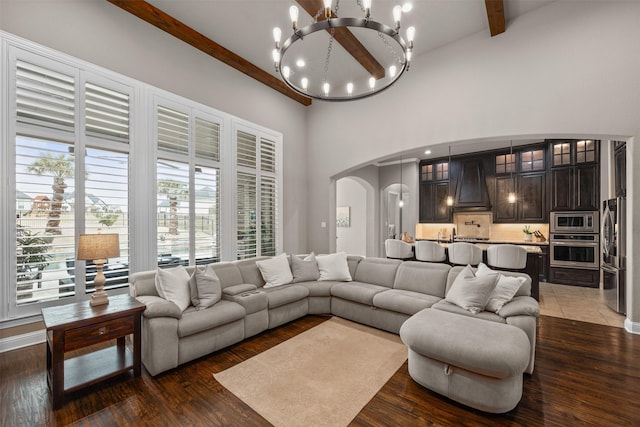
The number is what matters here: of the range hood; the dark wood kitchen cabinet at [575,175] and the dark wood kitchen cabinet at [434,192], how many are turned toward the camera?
3

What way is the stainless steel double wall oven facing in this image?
toward the camera

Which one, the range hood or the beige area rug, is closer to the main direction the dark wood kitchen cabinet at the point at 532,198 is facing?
the beige area rug

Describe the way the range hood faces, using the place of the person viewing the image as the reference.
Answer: facing the viewer

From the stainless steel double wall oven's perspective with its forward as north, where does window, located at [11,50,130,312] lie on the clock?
The window is roughly at 1 o'clock from the stainless steel double wall oven.

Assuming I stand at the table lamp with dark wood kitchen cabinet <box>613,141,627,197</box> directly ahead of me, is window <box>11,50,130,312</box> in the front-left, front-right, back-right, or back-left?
back-left

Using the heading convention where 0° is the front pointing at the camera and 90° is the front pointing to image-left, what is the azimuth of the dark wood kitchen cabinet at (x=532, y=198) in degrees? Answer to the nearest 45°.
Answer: approximately 0°

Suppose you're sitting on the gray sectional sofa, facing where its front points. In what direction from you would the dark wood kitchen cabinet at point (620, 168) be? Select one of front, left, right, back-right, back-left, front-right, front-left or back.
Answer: left

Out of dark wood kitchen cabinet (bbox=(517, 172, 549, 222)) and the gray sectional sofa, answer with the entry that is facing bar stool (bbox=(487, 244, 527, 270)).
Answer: the dark wood kitchen cabinet

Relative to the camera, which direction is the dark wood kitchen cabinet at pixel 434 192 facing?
toward the camera
